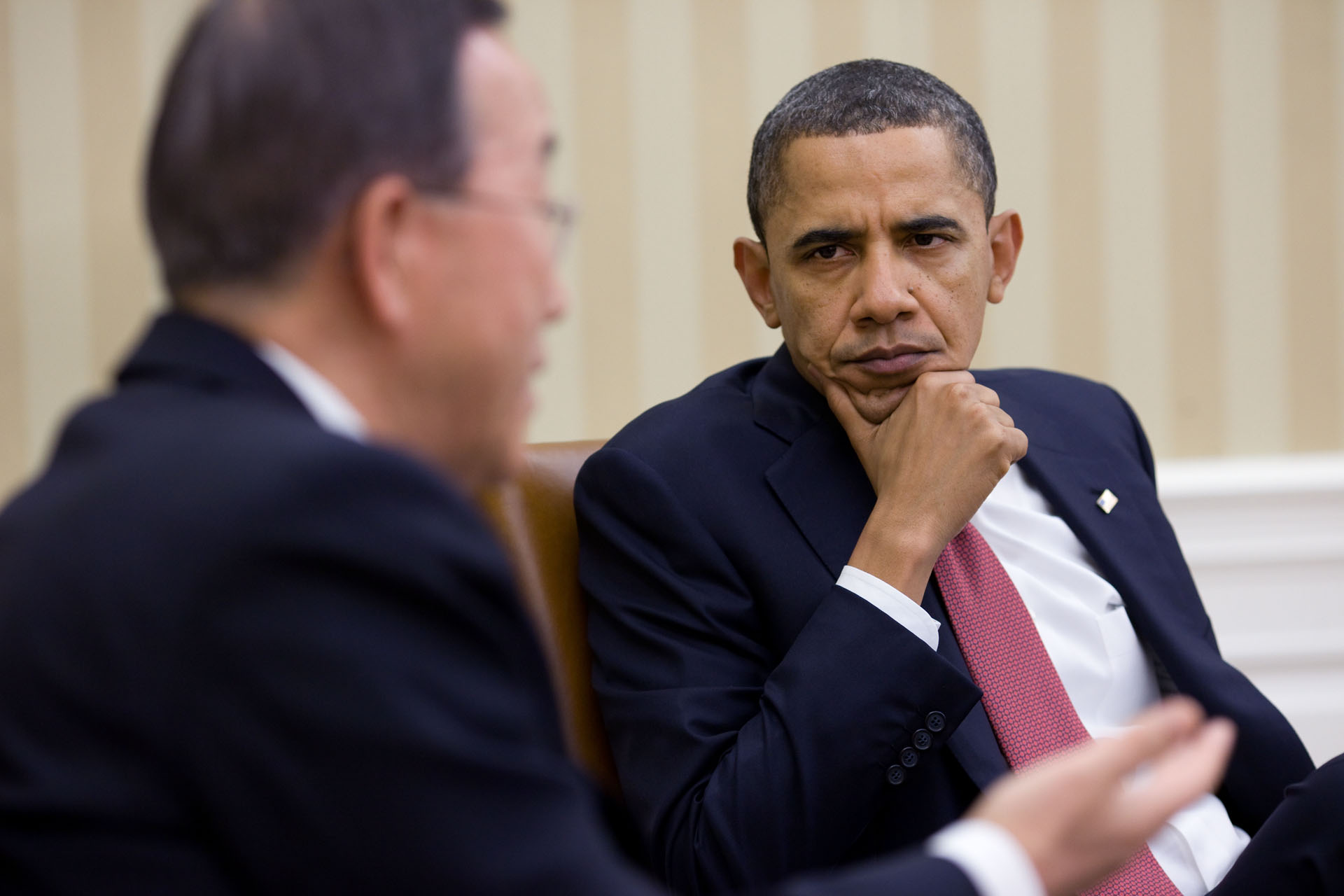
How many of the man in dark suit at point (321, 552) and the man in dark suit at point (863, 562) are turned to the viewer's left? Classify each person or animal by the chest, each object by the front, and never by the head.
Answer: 0

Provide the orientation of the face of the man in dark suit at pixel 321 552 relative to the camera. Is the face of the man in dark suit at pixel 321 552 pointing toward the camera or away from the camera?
away from the camera

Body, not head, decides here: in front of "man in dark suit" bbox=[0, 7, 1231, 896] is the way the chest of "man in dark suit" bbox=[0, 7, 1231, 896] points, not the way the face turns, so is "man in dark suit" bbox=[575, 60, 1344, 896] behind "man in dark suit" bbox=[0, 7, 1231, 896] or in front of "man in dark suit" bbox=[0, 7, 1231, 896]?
in front

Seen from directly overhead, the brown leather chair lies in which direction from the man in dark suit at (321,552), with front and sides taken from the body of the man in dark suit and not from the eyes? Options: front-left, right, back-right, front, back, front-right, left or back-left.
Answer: front-left

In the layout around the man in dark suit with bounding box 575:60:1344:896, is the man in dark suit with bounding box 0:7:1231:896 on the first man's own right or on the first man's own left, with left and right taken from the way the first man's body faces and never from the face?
on the first man's own right

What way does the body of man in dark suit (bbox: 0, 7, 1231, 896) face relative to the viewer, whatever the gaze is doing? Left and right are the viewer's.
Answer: facing away from the viewer and to the right of the viewer
